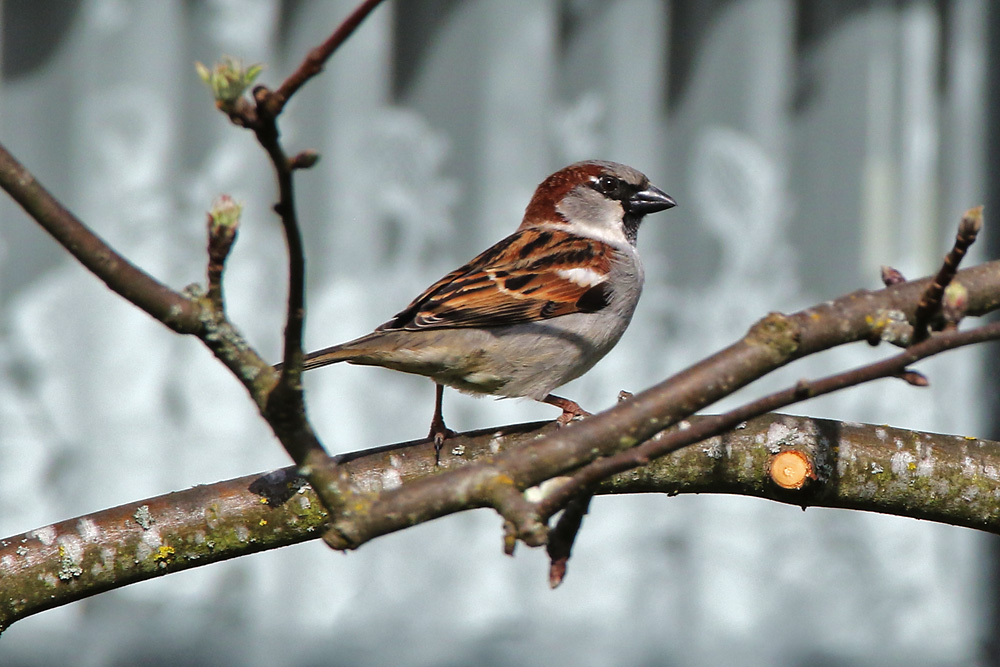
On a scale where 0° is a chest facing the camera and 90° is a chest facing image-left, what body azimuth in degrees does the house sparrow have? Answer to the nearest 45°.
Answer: approximately 270°
